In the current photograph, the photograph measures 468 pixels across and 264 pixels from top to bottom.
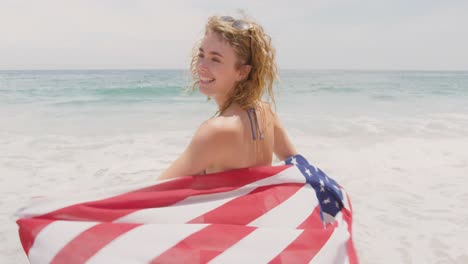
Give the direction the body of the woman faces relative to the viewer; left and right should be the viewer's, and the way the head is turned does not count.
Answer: facing away from the viewer and to the left of the viewer
